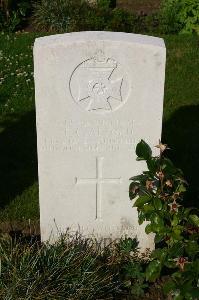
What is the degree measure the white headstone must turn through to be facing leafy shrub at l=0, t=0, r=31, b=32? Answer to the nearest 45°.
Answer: approximately 180°

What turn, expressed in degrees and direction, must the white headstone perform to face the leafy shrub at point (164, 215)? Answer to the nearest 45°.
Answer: approximately 45° to its left

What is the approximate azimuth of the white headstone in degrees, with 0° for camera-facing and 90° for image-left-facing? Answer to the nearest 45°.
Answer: approximately 0°

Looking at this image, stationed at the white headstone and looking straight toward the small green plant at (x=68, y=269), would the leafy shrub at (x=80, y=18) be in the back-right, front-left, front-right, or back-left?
back-right

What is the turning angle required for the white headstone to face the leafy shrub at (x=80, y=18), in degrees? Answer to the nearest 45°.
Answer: approximately 180°

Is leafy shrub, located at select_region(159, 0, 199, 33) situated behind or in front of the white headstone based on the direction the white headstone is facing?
behind
